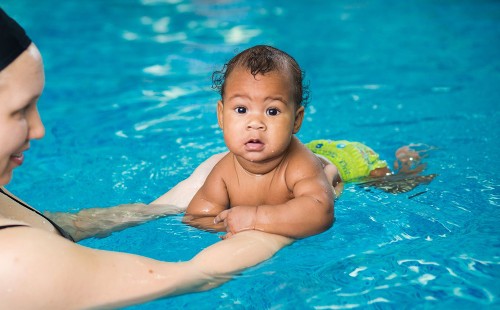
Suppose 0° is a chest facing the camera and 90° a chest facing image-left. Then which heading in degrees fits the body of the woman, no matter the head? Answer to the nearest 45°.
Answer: approximately 270°

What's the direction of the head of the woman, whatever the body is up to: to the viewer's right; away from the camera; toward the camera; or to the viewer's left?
to the viewer's right
